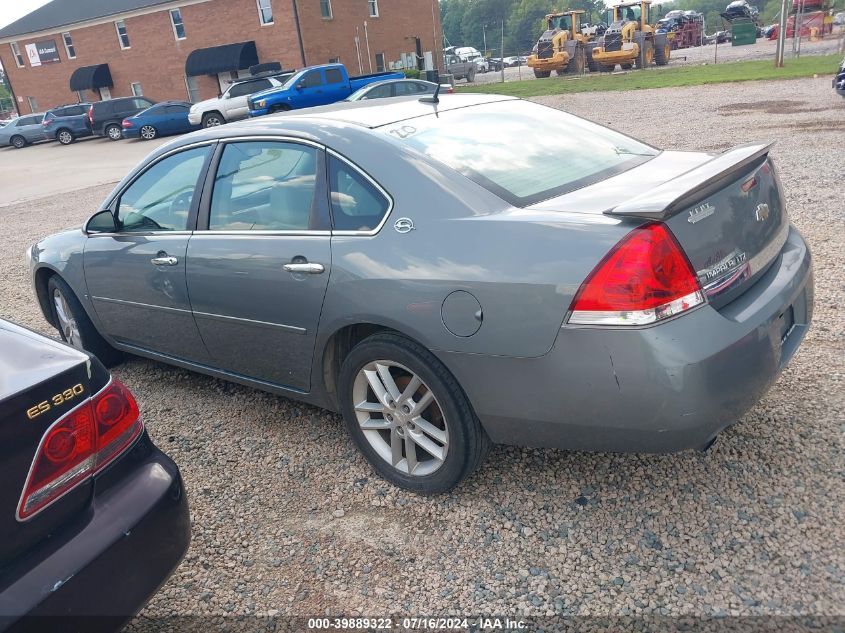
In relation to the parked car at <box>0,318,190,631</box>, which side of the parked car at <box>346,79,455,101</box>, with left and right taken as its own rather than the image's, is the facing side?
left

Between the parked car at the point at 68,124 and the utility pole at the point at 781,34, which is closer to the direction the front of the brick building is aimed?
the parked car

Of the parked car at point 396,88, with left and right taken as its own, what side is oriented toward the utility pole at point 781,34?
back

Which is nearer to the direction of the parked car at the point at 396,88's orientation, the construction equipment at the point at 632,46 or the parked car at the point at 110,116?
the parked car

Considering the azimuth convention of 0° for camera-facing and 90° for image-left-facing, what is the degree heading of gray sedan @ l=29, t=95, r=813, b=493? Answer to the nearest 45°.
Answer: approximately 135°

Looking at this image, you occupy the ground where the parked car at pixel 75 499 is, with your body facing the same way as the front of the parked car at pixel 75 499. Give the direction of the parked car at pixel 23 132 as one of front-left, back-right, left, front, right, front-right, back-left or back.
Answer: front-right

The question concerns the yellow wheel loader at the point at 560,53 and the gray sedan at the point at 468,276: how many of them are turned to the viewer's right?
0

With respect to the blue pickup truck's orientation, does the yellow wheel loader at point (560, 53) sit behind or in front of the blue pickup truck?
behind

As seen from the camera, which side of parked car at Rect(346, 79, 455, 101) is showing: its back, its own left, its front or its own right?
left
